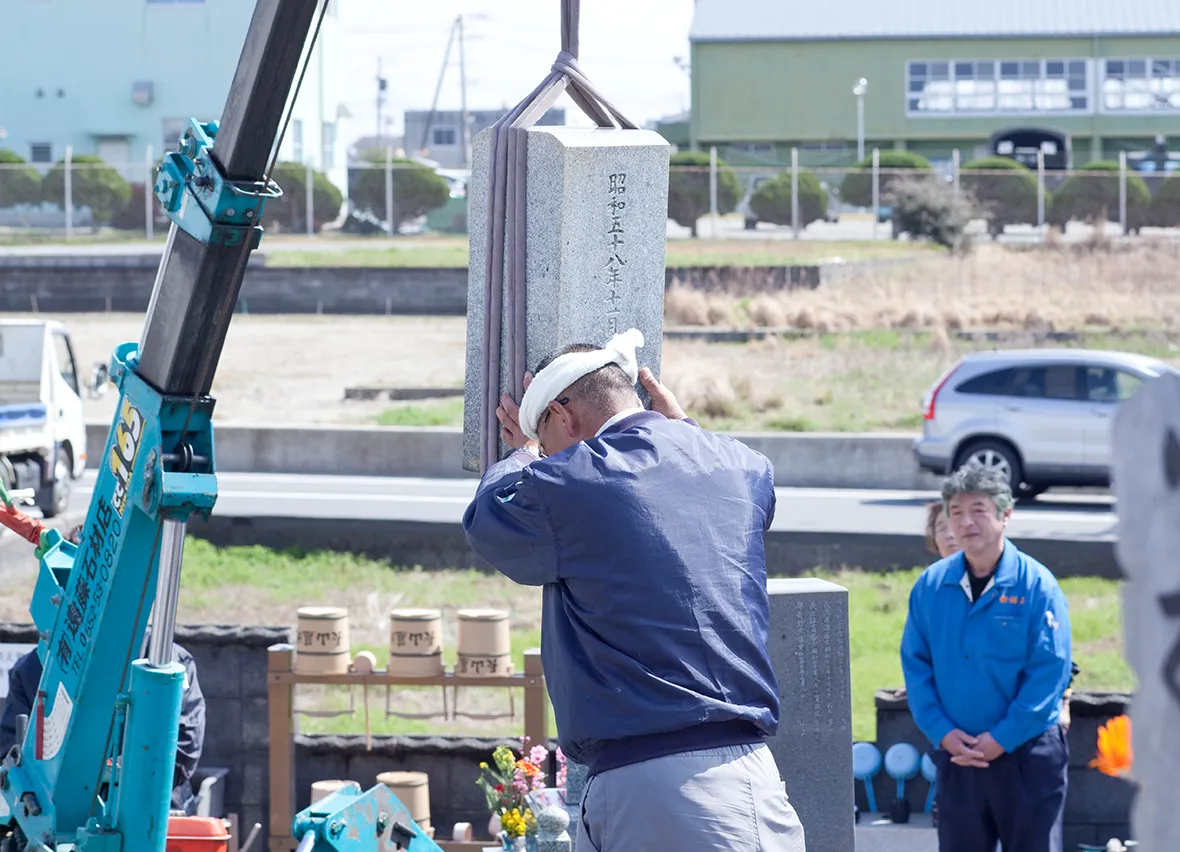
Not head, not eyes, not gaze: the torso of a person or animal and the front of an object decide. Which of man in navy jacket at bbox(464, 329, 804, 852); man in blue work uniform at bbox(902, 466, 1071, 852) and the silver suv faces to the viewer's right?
the silver suv

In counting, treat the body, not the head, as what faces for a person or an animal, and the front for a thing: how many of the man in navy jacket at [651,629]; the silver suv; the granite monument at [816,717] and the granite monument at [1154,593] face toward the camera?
2

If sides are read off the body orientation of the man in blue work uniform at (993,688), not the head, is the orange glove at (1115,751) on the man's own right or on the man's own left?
on the man's own left

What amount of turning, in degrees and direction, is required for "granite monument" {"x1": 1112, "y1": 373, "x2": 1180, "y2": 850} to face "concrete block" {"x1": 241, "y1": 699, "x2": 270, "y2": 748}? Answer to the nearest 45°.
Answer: approximately 135° to its right

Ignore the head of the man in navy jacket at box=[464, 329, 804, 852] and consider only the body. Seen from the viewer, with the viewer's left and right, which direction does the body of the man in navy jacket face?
facing away from the viewer and to the left of the viewer

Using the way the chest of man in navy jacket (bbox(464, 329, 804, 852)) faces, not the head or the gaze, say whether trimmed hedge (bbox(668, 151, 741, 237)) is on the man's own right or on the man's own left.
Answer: on the man's own right

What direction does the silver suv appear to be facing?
to the viewer's right

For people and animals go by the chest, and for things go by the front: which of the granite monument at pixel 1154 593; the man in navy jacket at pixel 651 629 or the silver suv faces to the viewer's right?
the silver suv

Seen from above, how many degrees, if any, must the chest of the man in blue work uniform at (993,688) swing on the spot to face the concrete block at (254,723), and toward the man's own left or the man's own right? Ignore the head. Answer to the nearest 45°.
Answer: approximately 45° to the man's own right

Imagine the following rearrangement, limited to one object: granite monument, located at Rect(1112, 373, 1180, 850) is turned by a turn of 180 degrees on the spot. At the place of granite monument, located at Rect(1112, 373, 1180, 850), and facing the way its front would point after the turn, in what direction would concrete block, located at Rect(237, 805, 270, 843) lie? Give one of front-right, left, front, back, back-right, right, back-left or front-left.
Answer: front-left

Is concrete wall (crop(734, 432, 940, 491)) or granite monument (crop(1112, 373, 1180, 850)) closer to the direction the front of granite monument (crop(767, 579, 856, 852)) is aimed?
the granite monument

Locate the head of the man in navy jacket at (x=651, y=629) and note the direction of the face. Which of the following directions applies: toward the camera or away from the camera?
away from the camera
